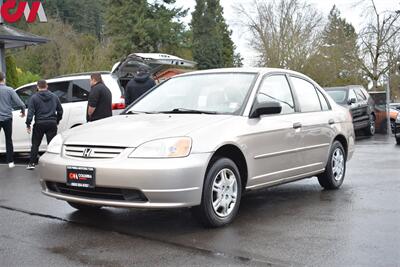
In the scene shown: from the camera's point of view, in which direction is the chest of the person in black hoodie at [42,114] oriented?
away from the camera

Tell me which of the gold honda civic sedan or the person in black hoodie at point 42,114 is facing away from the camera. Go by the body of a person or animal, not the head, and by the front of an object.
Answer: the person in black hoodie

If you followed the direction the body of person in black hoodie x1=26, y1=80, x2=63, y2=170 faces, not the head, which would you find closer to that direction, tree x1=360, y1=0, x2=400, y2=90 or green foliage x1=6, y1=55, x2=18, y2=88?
the green foliage

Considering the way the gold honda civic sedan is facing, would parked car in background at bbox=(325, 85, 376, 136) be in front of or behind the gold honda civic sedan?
behind

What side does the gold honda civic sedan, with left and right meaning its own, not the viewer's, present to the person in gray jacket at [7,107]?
right

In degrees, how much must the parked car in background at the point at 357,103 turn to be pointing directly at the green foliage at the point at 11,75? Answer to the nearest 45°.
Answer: approximately 45° to its right

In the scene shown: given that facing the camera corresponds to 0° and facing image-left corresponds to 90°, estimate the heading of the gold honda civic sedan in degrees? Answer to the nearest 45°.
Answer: approximately 45°

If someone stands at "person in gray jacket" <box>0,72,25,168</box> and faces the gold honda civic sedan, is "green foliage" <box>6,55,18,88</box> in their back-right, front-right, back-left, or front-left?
back-left

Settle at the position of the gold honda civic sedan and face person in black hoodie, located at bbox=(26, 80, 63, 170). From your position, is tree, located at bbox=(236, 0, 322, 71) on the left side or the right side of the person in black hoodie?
right

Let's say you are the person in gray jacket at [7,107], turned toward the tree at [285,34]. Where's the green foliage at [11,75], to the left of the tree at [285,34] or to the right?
left

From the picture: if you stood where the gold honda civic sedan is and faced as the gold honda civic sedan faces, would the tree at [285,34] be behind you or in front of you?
behind

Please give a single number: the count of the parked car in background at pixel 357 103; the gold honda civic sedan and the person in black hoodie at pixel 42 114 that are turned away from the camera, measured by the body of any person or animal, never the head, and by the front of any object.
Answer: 1

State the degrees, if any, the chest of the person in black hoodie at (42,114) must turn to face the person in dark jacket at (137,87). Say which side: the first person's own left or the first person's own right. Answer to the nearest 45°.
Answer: approximately 90° to the first person's own right

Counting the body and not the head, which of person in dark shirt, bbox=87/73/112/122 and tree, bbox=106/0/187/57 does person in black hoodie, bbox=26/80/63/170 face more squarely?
the tree

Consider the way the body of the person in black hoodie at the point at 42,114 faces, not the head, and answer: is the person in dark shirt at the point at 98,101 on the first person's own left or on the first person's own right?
on the first person's own right

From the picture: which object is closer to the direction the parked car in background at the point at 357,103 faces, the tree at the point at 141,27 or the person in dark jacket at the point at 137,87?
the person in dark jacket

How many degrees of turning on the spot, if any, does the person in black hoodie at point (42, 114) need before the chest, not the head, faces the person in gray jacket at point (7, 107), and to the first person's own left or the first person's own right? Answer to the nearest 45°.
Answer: approximately 45° to the first person's own left

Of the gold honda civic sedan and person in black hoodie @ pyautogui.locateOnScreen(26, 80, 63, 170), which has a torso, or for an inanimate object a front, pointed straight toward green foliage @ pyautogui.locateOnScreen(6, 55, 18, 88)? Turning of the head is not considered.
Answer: the person in black hoodie

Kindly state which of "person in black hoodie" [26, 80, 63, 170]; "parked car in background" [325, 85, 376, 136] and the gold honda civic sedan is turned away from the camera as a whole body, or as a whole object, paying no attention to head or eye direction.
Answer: the person in black hoodie

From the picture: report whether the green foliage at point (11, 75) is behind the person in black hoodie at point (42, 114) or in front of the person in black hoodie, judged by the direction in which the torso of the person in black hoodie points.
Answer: in front

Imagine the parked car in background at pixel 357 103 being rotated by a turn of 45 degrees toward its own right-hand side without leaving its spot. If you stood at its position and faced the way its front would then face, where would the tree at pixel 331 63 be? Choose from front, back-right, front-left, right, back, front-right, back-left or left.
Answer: right
